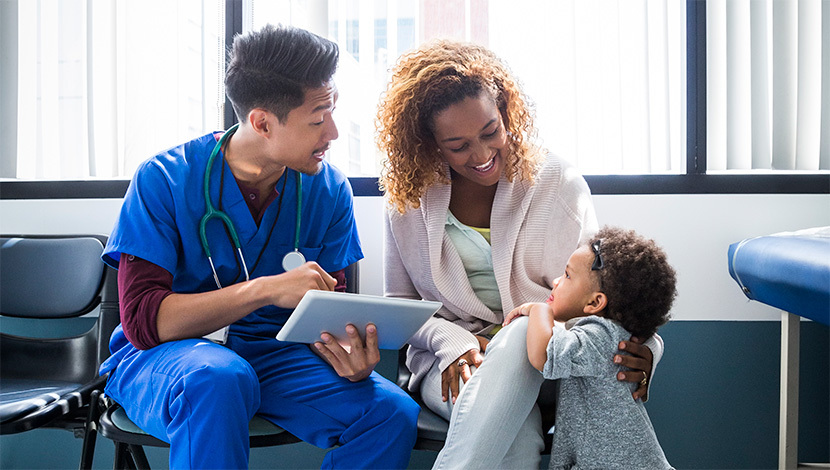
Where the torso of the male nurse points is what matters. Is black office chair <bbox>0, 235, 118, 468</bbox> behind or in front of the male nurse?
behind

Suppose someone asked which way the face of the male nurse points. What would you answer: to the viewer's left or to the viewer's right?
to the viewer's right

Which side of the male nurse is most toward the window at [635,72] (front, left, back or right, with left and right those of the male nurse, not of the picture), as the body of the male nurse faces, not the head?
left

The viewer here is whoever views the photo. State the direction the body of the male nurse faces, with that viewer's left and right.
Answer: facing the viewer and to the right of the viewer

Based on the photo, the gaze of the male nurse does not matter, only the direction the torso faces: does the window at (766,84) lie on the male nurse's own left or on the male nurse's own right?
on the male nurse's own left

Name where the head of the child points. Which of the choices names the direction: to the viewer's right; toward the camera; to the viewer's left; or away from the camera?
to the viewer's left

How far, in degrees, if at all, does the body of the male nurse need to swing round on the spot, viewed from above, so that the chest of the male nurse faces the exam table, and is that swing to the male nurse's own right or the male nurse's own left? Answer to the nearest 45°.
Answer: approximately 45° to the male nurse's own left
